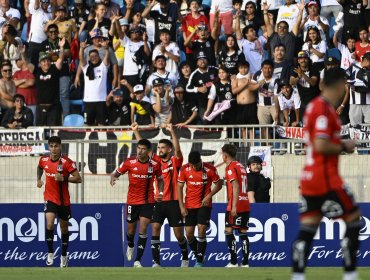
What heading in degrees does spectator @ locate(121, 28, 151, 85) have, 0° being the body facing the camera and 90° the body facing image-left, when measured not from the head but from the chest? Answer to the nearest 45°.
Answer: approximately 0°

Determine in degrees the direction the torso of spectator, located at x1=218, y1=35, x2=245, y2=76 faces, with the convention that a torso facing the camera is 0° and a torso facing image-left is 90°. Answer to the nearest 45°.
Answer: approximately 0°

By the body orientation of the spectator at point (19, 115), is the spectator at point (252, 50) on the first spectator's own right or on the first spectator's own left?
on the first spectator's own left

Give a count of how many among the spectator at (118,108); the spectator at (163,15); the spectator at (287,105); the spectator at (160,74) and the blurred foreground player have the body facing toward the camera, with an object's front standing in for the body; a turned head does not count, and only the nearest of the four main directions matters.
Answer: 4

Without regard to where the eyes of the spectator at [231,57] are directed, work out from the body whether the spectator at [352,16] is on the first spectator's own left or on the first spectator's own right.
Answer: on the first spectator's own left
